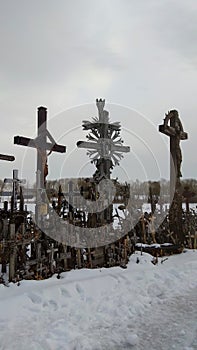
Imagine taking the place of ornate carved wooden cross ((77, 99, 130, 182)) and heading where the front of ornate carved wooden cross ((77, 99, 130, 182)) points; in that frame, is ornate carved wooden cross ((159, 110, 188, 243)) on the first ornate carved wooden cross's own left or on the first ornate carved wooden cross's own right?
on the first ornate carved wooden cross's own left

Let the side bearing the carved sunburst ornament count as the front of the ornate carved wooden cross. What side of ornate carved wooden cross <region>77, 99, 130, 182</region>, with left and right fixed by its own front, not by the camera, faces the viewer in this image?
front
